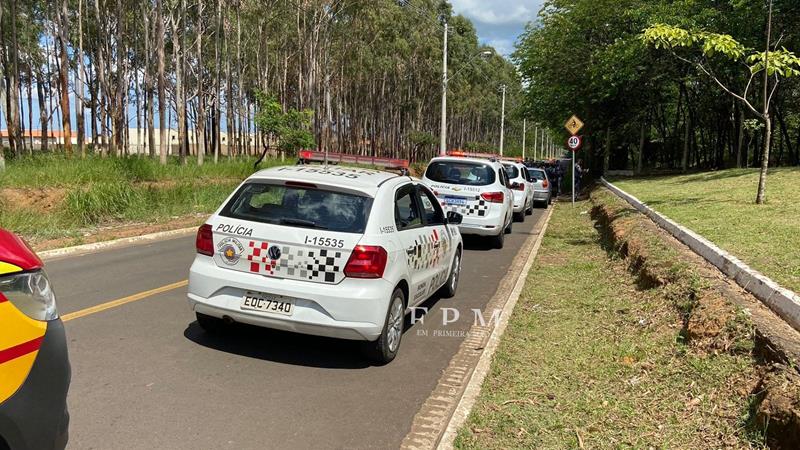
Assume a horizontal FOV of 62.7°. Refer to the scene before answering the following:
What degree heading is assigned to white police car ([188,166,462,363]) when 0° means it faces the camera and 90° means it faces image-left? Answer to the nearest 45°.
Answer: approximately 225°

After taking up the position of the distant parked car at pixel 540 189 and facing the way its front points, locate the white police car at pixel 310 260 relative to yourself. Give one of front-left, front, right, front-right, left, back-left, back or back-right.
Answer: back

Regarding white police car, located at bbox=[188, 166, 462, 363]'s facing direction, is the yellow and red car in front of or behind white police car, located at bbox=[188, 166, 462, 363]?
behind

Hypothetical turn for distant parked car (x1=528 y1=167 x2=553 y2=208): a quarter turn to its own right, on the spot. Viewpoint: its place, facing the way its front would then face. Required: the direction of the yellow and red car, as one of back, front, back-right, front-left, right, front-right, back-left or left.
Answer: right

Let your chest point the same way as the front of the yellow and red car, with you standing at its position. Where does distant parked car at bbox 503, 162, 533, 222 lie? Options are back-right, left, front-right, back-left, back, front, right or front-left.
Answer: front-left

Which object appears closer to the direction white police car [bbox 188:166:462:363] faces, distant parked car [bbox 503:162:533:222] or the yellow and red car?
the distant parked car

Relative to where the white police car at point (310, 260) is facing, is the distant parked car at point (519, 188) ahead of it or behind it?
ahead

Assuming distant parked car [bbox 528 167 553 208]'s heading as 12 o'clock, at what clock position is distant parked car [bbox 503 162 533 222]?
distant parked car [bbox 503 162 533 222] is roughly at 6 o'clock from distant parked car [bbox 528 167 553 208].

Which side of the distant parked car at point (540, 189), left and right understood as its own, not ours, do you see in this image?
back

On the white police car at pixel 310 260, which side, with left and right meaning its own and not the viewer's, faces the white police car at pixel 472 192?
front

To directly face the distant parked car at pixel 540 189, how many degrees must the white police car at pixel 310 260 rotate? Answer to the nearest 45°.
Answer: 0° — it already faces it
